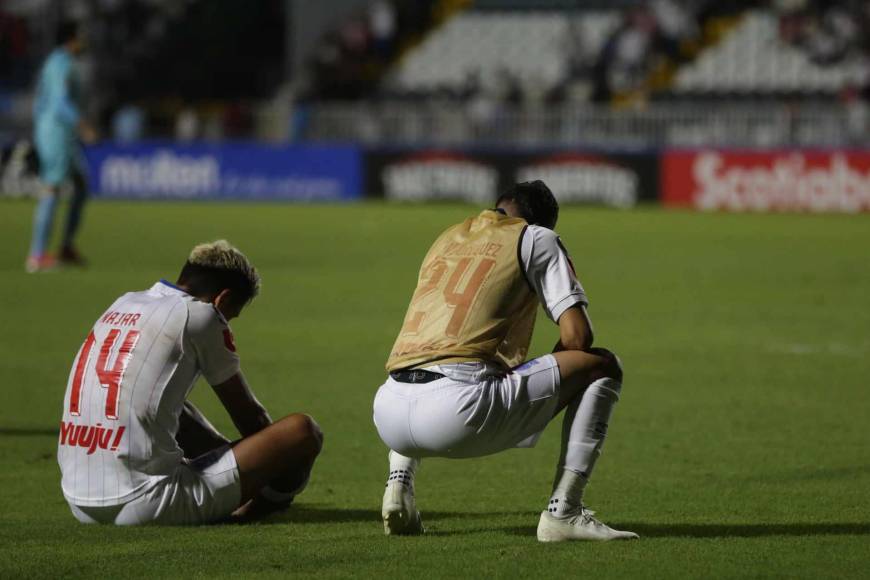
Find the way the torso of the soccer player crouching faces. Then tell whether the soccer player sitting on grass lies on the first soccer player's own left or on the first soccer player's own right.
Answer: on the first soccer player's own left

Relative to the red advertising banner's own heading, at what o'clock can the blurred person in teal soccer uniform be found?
The blurred person in teal soccer uniform is roughly at 1 o'clock from the red advertising banner.

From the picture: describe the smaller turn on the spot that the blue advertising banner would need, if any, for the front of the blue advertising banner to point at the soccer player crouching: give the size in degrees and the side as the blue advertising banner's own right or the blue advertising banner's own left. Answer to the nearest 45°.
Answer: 0° — it already faces them

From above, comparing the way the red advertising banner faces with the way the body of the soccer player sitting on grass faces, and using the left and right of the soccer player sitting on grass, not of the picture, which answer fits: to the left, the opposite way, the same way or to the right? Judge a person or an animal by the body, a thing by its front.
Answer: the opposite way

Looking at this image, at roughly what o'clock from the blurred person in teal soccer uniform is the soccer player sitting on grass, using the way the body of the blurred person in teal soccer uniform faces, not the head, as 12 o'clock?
The soccer player sitting on grass is roughly at 3 o'clock from the blurred person in teal soccer uniform.

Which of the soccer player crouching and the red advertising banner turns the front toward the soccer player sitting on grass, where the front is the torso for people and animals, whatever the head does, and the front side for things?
the red advertising banner

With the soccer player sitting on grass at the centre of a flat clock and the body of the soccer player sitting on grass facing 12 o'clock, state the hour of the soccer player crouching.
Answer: The soccer player crouching is roughly at 2 o'clock from the soccer player sitting on grass.

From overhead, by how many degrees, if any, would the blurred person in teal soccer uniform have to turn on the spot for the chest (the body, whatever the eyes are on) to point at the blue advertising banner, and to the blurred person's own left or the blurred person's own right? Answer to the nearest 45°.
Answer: approximately 90° to the blurred person's own left

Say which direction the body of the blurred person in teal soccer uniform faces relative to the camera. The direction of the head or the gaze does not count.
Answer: to the viewer's right
